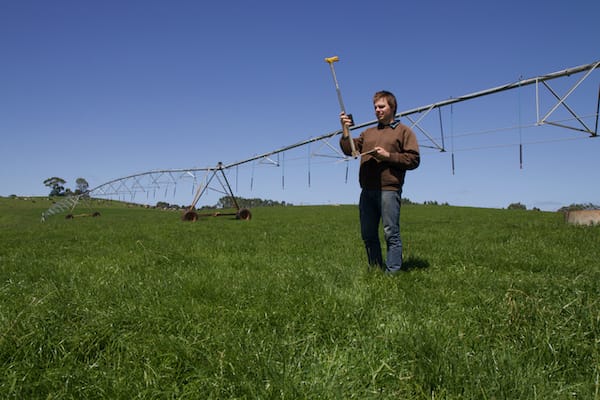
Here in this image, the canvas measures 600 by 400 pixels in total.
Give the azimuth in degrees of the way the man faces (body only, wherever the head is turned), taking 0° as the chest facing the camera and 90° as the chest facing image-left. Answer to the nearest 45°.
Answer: approximately 45°

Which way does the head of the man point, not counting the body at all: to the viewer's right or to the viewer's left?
to the viewer's left
